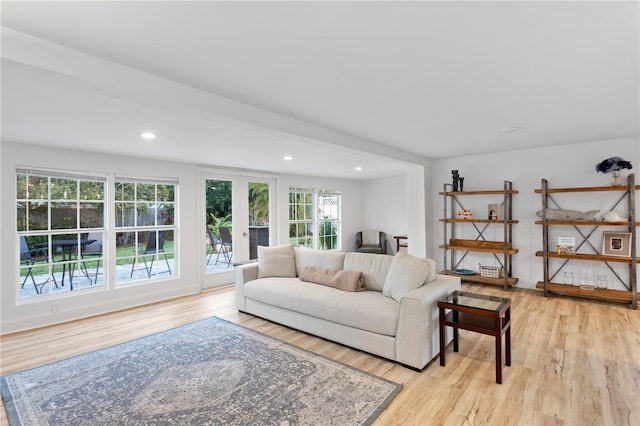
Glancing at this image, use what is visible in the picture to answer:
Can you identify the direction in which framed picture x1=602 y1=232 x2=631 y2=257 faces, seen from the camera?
facing the viewer

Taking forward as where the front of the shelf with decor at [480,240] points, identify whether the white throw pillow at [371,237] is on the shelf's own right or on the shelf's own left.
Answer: on the shelf's own right

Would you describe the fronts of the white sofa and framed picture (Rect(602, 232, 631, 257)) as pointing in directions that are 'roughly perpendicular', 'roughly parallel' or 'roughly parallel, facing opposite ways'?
roughly parallel

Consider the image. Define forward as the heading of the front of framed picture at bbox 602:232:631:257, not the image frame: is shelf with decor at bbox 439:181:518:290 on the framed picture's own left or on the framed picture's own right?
on the framed picture's own right

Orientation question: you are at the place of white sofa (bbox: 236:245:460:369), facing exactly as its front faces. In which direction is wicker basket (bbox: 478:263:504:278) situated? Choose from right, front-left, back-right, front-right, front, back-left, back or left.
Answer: back

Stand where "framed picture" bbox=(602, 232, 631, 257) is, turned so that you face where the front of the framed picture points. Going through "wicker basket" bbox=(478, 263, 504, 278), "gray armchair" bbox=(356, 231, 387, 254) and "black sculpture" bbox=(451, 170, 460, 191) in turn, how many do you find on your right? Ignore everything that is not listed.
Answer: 3

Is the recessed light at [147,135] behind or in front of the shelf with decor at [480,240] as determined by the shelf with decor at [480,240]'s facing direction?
in front

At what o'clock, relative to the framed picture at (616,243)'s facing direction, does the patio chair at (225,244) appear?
The patio chair is roughly at 2 o'clock from the framed picture.

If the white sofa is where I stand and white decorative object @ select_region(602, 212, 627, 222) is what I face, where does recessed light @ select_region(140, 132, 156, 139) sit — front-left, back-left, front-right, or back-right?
back-left

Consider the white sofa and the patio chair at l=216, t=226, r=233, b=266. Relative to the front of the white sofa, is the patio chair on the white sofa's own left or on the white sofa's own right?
on the white sofa's own right

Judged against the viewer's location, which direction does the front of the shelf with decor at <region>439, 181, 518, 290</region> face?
facing the viewer and to the left of the viewer

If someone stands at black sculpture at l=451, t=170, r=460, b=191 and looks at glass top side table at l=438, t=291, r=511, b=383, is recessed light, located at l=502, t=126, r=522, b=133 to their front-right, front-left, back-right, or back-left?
front-left

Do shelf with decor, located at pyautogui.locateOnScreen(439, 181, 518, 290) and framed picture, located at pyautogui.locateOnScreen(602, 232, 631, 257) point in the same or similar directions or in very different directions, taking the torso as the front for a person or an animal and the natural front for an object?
same or similar directions
